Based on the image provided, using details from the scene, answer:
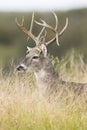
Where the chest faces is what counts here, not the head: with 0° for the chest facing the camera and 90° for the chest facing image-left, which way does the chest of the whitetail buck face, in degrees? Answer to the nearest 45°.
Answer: approximately 90°
